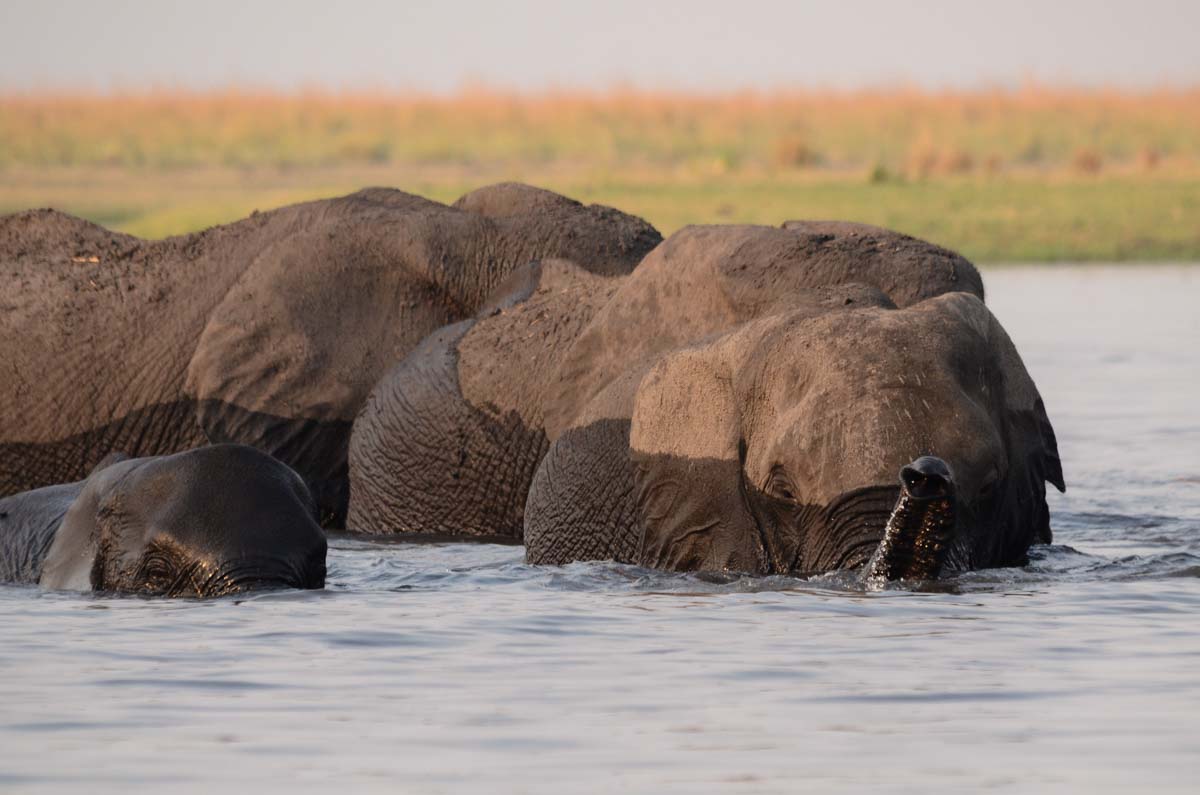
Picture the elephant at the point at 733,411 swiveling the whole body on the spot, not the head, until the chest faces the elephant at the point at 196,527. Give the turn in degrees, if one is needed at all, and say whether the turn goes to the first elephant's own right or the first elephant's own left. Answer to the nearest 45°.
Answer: approximately 90° to the first elephant's own right

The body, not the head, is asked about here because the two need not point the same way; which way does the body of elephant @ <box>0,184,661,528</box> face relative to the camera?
to the viewer's right

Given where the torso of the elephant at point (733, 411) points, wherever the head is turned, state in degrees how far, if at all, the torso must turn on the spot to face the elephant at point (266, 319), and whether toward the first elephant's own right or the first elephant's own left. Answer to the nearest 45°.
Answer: approximately 180°

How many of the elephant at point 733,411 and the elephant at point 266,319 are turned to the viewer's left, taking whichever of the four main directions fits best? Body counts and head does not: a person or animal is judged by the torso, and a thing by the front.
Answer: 0

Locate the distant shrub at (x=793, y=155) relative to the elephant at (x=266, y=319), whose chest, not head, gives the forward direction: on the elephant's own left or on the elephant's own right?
on the elephant's own left

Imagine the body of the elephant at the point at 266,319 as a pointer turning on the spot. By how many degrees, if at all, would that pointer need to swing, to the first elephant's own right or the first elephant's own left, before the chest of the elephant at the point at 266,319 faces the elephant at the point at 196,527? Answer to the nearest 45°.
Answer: approximately 90° to the first elephant's own right

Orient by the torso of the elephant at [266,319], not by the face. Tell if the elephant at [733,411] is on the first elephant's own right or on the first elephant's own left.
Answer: on the first elephant's own right

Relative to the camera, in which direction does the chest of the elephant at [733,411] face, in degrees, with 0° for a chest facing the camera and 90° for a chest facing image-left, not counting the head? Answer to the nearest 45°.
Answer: approximately 315°
